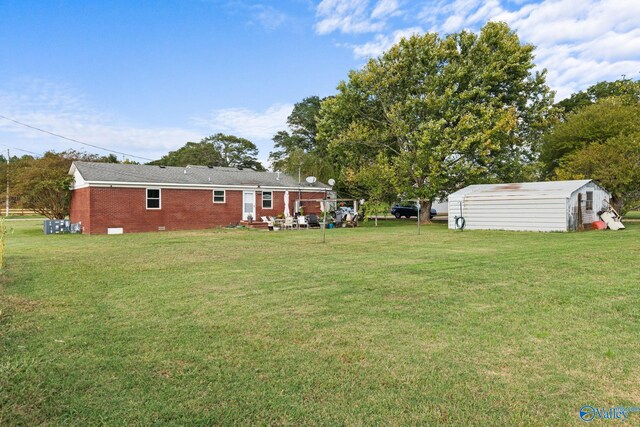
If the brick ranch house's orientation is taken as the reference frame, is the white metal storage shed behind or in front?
behind

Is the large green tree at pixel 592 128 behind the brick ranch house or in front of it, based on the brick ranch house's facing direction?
behind

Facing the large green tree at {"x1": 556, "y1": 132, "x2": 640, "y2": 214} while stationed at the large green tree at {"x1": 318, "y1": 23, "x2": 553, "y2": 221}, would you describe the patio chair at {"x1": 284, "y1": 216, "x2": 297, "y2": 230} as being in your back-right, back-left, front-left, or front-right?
back-right
